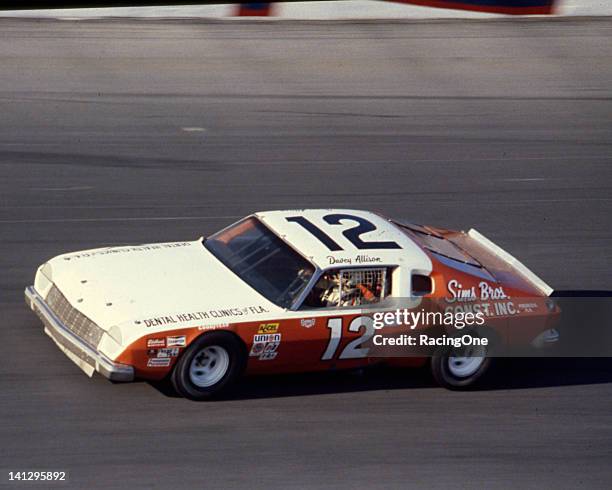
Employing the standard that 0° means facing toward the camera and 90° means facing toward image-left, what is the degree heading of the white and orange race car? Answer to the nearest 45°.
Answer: approximately 45°
